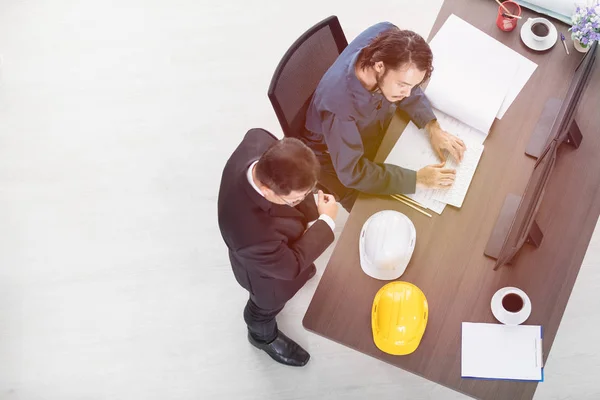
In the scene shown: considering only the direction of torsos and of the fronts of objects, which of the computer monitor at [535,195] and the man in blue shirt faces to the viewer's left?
the computer monitor

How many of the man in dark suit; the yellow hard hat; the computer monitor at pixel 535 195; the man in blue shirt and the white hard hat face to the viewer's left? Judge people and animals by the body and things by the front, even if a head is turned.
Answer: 1

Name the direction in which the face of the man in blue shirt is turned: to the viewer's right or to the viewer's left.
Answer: to the viewer's right

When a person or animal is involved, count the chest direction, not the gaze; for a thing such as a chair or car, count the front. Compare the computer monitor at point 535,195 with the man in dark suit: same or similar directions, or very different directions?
very different directions

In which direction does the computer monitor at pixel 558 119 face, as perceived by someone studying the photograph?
facing to the left of the viewer

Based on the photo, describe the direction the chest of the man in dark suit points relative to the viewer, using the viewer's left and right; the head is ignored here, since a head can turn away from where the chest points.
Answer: facing the viewer and to the right of the viewer

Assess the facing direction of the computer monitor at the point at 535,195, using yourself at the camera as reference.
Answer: facing to the left of the viewer

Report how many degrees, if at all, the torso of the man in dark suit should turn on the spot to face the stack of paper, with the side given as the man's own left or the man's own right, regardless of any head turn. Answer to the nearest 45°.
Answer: approximately 90° to the man's own left
